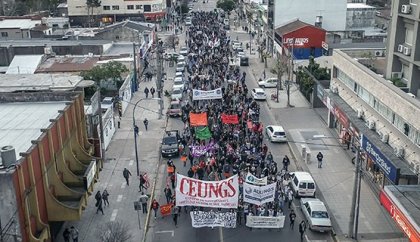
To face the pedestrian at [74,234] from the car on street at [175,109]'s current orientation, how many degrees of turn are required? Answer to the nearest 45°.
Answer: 0° — it already faces them

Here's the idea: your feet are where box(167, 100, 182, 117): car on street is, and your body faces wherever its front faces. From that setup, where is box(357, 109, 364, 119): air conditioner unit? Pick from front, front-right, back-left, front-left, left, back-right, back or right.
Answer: front-left

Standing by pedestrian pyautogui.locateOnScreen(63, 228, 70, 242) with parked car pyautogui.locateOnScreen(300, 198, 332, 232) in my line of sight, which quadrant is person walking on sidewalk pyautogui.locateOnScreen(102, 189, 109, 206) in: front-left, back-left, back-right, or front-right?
front-left

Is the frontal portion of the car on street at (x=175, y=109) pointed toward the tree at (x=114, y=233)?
yes

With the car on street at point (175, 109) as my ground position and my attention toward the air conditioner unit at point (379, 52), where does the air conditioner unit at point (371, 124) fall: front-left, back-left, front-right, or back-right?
front-right

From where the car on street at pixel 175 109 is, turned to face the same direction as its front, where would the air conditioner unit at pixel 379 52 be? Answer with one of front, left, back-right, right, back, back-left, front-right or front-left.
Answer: left

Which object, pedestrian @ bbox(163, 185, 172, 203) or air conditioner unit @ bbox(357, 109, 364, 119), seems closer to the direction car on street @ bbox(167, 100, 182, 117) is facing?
the pedestrian

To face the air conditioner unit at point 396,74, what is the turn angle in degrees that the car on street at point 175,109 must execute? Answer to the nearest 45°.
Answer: approximately 45° to its left

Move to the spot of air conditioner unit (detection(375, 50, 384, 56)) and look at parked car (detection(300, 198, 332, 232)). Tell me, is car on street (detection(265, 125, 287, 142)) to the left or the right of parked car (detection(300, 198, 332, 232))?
right

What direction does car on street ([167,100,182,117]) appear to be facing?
toward the camera

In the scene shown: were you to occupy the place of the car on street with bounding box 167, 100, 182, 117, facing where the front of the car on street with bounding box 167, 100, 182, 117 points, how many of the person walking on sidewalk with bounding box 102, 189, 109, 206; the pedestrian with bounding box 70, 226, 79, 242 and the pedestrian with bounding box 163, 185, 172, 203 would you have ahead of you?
3
